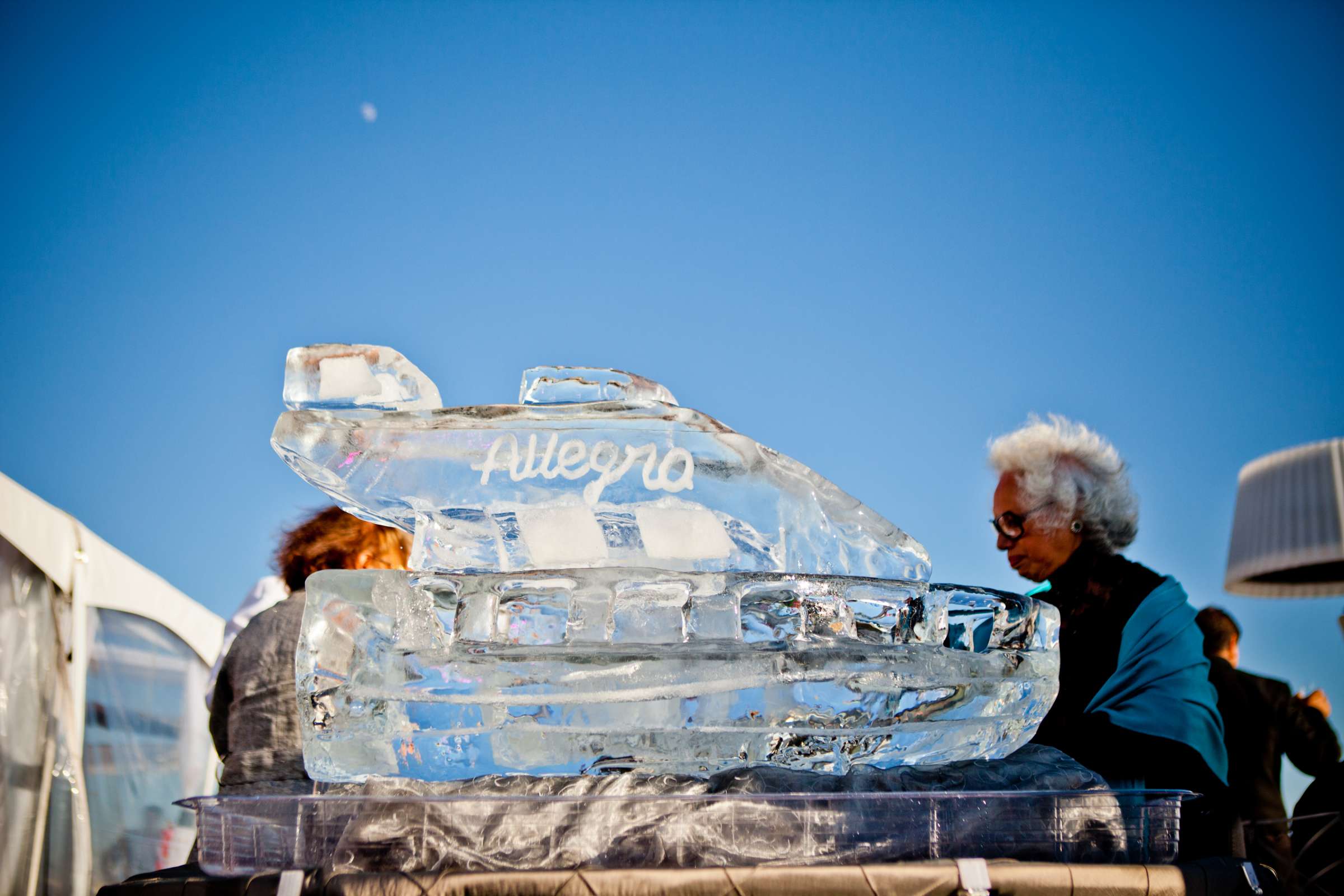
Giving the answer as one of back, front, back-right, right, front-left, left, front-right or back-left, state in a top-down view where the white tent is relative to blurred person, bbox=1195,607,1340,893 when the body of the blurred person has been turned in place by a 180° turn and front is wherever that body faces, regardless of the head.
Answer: front-right

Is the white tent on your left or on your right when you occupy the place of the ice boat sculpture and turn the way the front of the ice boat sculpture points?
on your left

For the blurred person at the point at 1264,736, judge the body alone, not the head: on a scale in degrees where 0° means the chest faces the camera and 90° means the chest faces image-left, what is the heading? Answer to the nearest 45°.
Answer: approximately 225°

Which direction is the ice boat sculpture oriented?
to the viewer's right

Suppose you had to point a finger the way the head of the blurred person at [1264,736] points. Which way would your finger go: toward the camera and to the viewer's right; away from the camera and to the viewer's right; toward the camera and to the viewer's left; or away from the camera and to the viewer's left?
away from the camera and to the viewer's right
